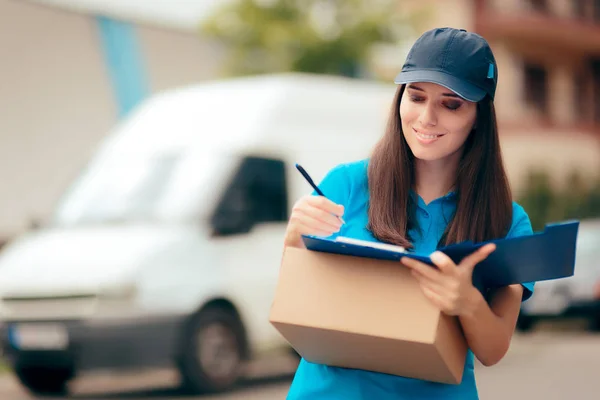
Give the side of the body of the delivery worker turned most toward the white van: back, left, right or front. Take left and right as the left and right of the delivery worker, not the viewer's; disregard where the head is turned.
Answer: back

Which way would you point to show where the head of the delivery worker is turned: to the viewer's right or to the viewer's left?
to the viewer's left

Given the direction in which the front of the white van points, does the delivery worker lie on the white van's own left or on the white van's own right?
on the white van's own left

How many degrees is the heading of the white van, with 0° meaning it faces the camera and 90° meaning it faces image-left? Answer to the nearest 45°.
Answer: approximately 45°

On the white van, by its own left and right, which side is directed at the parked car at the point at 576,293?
back

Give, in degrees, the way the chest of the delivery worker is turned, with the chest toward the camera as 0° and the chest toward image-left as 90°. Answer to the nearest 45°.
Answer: approximately 0°

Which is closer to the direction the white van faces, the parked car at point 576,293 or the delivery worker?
the delivery worker

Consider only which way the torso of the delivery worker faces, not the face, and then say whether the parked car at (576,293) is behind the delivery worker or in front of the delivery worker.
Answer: behind
